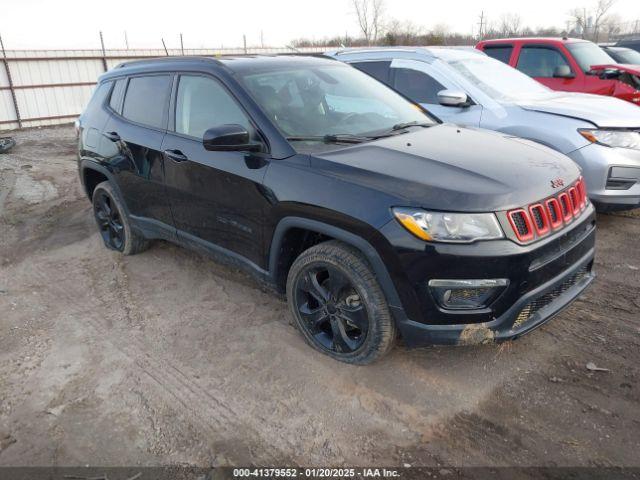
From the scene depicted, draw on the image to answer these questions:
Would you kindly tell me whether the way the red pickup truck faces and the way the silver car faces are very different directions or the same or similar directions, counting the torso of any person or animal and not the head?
same or similar directions

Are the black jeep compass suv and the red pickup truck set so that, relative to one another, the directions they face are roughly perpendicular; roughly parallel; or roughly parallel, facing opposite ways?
roughly parallel

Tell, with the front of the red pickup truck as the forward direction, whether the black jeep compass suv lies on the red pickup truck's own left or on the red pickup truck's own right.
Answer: on the red pickup truck's own right

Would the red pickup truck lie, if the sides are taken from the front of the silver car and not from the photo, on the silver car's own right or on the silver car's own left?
on the silver car's own left

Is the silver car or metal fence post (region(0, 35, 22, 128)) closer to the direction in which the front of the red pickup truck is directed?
the silver car

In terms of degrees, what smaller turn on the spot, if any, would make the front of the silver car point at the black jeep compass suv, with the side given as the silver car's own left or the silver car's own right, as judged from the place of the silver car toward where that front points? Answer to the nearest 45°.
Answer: approximately 45° to the silver car's own right

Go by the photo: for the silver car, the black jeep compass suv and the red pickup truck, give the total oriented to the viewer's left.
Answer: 0

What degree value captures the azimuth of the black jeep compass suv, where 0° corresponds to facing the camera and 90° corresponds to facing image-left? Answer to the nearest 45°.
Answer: approximately 315°

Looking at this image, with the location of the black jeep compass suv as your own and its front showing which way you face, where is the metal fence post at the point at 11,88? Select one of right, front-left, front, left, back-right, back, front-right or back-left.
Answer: back

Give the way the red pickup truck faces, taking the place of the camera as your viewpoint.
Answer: facing the viewer and to the right of the viewer

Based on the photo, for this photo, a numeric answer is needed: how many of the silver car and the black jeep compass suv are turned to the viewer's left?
0

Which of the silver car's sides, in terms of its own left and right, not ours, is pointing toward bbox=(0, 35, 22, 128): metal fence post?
back

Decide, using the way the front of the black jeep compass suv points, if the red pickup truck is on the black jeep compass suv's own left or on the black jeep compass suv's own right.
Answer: on the black jeep compass suv's own left

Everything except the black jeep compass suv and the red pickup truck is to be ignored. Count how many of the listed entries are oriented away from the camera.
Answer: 0
